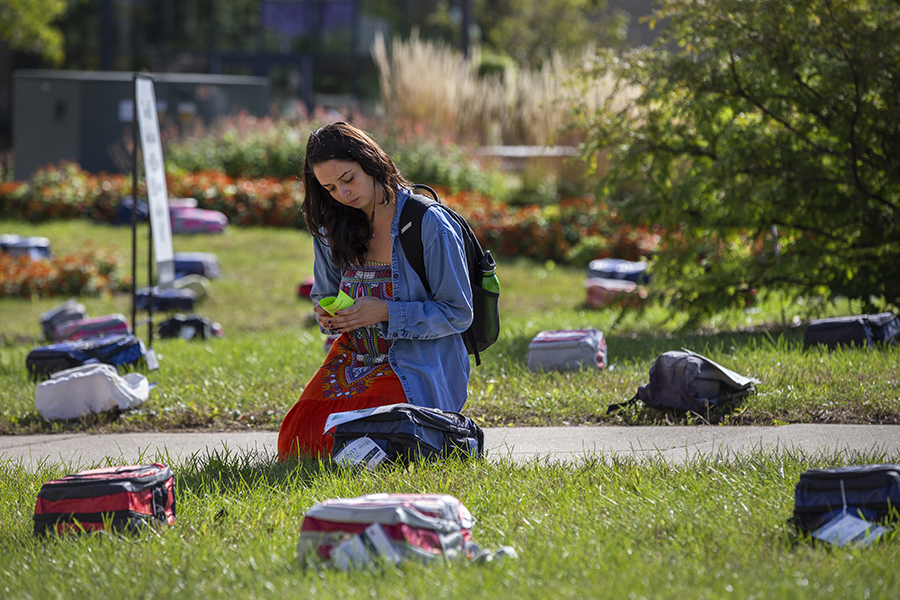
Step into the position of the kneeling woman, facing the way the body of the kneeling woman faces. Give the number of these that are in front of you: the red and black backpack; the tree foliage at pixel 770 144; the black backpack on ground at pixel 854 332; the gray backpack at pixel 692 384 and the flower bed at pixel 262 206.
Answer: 1

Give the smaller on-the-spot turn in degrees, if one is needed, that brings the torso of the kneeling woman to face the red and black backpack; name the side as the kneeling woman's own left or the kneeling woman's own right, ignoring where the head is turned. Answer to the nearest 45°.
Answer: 0° — they already face it

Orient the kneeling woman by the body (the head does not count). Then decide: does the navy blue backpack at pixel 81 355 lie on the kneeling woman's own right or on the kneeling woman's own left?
on the kneeling woman's own right

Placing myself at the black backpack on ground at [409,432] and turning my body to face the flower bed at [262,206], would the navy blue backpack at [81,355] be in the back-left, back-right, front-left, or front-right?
front-left

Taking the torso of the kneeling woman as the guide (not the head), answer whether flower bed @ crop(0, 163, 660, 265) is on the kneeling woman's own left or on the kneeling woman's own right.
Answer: on the kneeling woman's own right

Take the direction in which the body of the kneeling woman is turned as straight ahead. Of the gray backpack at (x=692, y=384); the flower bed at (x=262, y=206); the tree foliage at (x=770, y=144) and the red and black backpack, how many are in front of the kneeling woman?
1

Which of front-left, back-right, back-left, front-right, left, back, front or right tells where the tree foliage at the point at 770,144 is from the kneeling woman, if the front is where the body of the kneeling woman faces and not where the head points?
back

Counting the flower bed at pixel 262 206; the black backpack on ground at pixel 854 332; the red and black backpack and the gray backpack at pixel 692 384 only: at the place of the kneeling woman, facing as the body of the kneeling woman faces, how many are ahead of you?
1

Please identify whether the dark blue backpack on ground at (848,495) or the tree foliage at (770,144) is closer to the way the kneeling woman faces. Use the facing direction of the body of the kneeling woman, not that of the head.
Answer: the dark blue backpack on ground

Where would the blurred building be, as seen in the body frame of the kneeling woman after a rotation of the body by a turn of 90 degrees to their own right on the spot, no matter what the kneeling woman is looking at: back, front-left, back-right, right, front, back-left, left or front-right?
front-right

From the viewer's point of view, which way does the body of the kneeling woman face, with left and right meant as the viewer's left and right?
facing the viewer and to the left of the viewer

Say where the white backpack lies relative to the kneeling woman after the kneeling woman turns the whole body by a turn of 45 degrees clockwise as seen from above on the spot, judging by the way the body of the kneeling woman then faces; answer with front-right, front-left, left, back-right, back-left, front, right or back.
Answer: front-right
